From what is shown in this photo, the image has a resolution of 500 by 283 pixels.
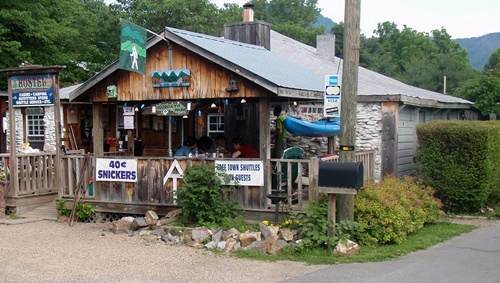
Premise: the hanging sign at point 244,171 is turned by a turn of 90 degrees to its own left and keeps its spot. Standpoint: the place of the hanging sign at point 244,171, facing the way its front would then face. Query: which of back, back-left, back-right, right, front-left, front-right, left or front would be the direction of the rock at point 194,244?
back-right

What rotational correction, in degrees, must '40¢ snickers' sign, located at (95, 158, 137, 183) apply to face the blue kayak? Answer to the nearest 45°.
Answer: approximately 90° to its left

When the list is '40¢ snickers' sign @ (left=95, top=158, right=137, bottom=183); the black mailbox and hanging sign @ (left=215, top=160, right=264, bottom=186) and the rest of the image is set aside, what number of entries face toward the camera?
2

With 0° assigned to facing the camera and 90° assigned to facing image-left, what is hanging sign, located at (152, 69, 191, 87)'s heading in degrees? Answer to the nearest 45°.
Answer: approximately 0°

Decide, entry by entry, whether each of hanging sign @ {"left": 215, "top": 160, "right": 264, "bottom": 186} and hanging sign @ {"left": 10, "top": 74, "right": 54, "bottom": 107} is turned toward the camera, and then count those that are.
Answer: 2

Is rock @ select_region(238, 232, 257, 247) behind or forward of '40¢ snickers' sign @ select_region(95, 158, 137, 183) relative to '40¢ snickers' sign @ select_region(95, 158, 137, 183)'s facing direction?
forward

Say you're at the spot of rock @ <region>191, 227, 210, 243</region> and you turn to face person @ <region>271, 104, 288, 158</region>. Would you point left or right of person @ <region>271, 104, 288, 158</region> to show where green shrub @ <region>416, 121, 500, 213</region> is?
right

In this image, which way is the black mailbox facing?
to the viewer's right
